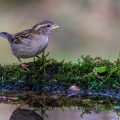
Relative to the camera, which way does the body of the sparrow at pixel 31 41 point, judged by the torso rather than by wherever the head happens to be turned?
to the viewer's right
